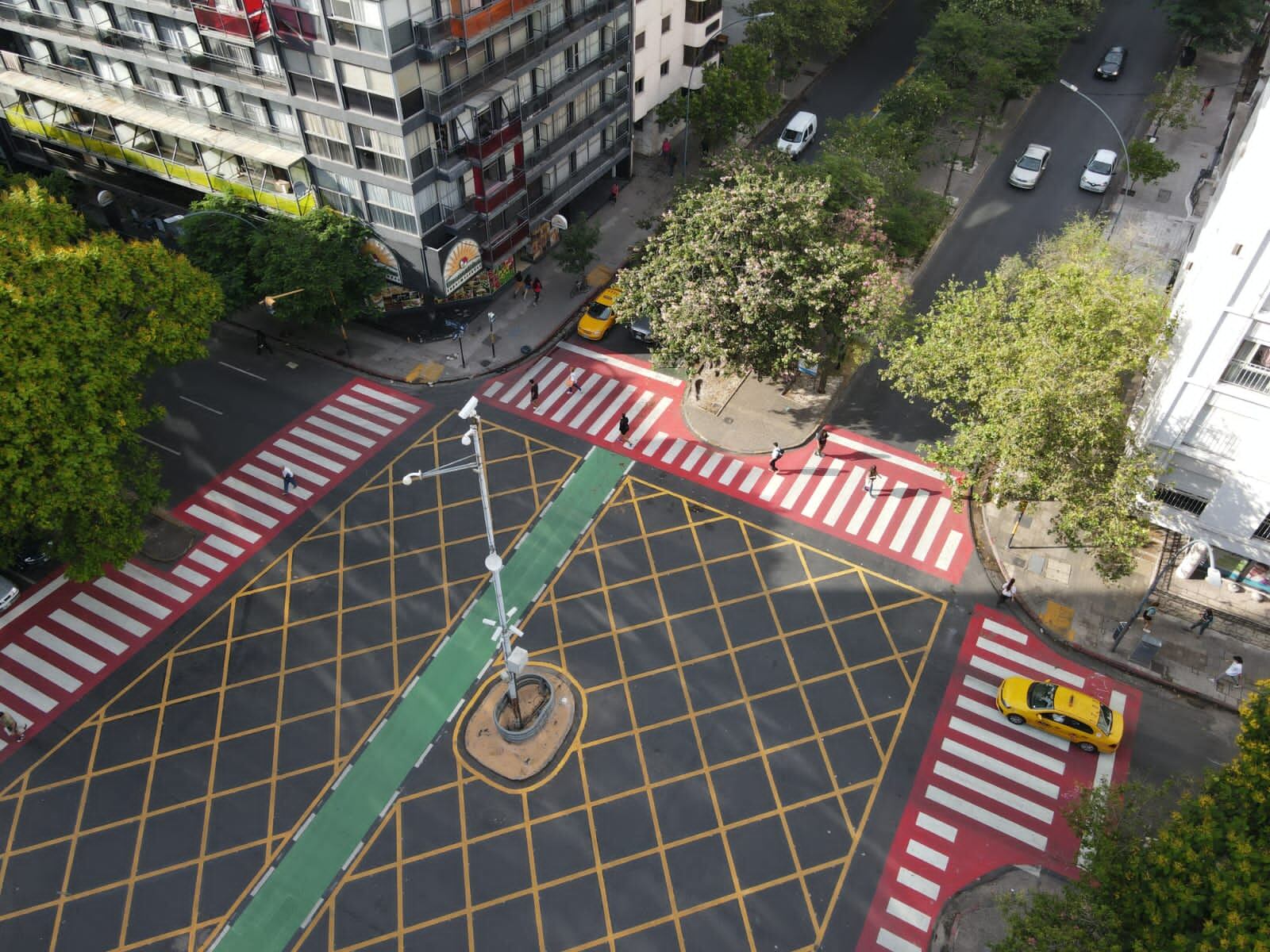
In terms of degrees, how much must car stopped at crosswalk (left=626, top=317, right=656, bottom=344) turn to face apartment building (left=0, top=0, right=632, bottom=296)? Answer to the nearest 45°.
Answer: approximately 45° to its right

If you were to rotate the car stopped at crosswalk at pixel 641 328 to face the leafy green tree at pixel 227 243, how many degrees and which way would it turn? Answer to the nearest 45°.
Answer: approximately 45° to its right

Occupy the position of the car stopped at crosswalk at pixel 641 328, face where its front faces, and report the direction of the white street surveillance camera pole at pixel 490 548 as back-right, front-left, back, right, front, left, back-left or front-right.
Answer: front-left

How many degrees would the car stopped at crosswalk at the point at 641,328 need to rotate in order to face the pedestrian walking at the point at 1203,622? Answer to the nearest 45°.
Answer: approximately 90° to its left

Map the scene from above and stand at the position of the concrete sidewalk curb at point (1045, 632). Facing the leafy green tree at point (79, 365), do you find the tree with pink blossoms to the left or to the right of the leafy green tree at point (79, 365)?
right

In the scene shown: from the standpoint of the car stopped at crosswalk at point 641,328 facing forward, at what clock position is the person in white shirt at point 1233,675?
The person in white shirt is roughly at 9 o'clock from the car stopped at crosswalk.

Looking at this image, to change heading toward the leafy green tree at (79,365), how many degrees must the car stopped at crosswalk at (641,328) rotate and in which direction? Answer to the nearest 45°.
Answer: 0° — it already faces it

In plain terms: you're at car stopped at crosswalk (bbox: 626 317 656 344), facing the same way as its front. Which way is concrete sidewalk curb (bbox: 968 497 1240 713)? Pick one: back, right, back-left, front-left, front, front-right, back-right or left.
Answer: left

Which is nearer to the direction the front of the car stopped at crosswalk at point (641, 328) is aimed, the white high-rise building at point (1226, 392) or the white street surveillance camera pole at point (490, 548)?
the white street surveillance camera pole

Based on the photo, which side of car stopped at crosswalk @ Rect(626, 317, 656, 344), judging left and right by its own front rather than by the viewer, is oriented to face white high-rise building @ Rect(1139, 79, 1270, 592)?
left

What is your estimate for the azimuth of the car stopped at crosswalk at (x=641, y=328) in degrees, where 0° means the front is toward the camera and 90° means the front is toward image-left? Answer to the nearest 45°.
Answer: approximately 45°

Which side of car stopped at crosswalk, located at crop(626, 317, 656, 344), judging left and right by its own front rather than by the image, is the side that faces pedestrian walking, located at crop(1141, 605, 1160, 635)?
left

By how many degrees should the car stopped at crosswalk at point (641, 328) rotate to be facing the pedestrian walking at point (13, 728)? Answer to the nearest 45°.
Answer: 0° — it already faces them

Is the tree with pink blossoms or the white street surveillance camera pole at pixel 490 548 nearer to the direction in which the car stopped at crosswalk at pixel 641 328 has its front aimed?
the white street surveillance camera pole

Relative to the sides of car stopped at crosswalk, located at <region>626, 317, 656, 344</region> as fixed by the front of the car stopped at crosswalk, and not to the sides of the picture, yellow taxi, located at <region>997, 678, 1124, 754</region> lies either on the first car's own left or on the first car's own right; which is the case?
on the first car's own left
